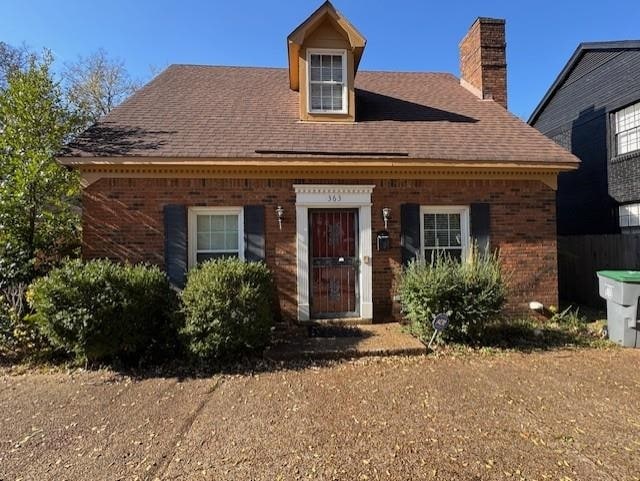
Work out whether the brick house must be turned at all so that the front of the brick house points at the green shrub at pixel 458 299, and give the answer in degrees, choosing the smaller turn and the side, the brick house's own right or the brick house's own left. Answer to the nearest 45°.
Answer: approximately 45° to the brick house's own left

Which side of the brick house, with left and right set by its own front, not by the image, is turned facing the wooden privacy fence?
left

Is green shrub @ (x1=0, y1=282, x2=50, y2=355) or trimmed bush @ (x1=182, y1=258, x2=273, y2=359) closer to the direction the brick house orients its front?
the trimmed bush

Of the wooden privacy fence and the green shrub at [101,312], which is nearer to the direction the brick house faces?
the green shrub

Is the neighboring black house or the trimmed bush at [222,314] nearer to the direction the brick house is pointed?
the trimmed bush

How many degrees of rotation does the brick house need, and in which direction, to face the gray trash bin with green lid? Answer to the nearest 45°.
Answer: approximately 90° to its left

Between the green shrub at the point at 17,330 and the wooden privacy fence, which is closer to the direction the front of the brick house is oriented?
the green shrub

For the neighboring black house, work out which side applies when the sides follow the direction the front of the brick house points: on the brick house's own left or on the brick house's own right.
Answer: on the brick house's own left

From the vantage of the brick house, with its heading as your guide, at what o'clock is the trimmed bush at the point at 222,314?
The trimmed bush is roughly at 1 o'clock from the brick house.

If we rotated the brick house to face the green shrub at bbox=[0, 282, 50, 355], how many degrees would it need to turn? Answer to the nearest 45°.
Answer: approximately 90° to its right

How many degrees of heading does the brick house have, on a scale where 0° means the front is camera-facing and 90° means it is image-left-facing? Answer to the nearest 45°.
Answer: approximately 0°

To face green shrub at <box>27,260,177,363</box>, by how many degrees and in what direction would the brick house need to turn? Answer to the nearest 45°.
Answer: approximately 45° to its right
